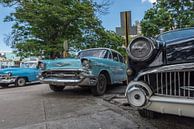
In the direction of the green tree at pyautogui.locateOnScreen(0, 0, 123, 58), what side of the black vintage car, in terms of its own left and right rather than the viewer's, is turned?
right

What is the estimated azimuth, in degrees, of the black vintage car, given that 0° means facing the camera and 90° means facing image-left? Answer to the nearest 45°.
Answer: approximately 45°

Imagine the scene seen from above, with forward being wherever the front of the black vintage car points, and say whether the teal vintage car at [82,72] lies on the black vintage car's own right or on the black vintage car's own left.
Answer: on the black vintage car's own right

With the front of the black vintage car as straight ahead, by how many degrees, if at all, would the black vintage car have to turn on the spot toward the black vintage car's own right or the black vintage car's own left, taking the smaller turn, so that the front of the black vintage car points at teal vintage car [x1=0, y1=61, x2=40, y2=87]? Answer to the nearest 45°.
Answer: approximately 90° to the black vintage car's own right

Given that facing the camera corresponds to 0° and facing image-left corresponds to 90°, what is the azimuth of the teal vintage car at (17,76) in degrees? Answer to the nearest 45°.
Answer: approximately 45°

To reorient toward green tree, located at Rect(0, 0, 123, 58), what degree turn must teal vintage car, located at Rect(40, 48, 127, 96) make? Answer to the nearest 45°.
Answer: approximately 135° to its right

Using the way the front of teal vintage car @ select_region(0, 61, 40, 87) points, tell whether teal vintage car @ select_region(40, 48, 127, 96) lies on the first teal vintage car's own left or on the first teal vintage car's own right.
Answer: on the first teal vintage car's own left

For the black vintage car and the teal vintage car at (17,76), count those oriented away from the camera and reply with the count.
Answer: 0

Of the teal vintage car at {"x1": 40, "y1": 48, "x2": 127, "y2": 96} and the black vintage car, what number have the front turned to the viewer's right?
0
